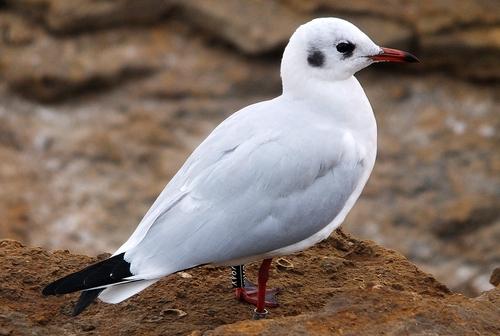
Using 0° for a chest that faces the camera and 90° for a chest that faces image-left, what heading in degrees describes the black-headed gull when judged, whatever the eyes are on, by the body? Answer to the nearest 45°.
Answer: approximately 270°

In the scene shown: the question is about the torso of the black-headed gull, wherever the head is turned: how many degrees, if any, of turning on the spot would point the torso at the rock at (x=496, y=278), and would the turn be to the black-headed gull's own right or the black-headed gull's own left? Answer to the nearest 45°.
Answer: approximately 45° to the black-headed gull's own left
